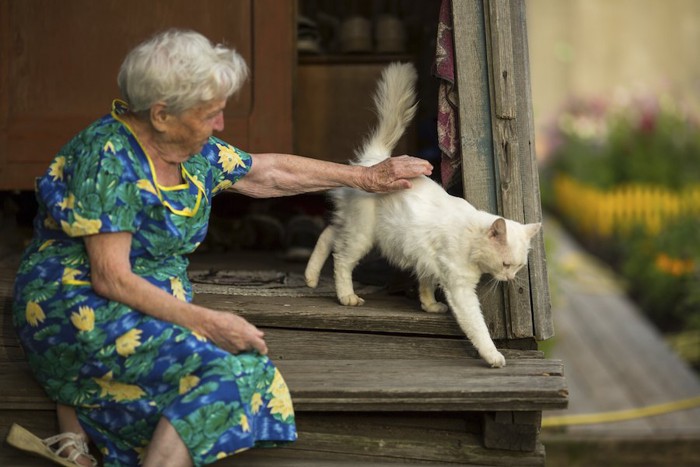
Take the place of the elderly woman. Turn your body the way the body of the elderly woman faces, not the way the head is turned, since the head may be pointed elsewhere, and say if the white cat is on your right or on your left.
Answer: on your left

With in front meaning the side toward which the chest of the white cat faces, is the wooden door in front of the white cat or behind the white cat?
behind

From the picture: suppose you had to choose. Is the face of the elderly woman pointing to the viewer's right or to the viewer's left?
to the viewer's right

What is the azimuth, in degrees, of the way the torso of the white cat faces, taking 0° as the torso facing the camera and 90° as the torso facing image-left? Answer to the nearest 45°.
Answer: approximately 315°

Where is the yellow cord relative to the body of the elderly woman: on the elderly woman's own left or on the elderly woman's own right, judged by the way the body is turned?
on the elderly woman's own left

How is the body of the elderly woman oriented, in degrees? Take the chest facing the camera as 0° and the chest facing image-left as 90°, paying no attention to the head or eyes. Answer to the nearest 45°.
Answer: approximately 315°
